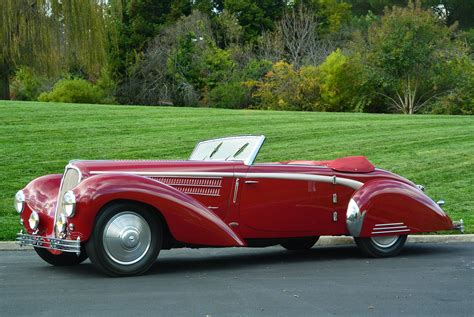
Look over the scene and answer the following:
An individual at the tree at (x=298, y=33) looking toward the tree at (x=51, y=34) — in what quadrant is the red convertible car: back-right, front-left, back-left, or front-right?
front-left

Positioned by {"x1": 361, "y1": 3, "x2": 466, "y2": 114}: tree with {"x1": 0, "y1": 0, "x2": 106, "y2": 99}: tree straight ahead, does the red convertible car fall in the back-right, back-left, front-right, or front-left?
front-left

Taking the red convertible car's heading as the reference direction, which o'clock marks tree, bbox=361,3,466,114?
The tree is roughly at 5 o'clock from the red convertible car.

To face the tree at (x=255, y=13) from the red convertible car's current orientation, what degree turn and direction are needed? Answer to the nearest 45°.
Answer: approximately 135° to its right

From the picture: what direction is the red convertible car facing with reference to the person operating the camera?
facing the viewer and to the left of the viewer

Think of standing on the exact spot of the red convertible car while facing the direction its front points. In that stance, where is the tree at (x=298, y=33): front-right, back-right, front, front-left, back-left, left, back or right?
back-right

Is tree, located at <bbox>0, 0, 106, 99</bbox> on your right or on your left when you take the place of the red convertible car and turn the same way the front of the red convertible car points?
on your right
